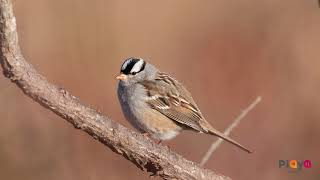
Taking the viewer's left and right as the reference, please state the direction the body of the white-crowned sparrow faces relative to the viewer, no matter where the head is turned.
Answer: facing to the left of the viewer
